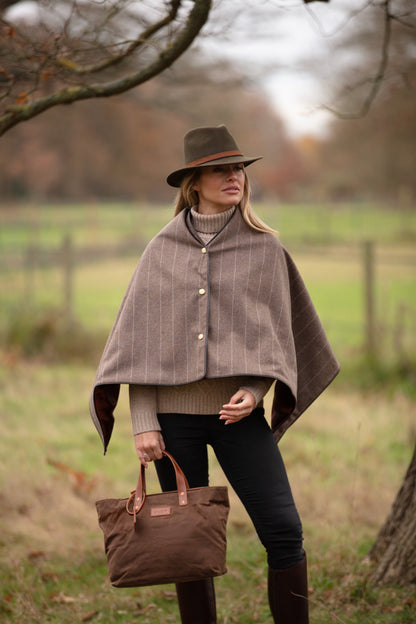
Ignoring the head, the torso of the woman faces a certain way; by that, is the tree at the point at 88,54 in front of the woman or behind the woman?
behind

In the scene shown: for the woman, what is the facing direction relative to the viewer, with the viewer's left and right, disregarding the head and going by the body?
facing the viewer

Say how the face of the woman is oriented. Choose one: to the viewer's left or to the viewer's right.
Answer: to the viewer's right
